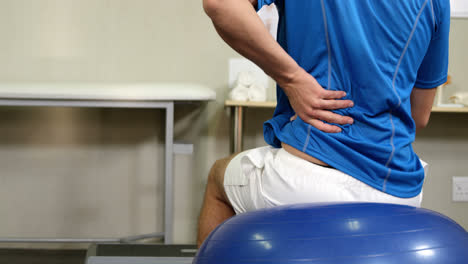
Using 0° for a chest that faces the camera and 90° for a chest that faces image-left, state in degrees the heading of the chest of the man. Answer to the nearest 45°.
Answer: approximately 135°
